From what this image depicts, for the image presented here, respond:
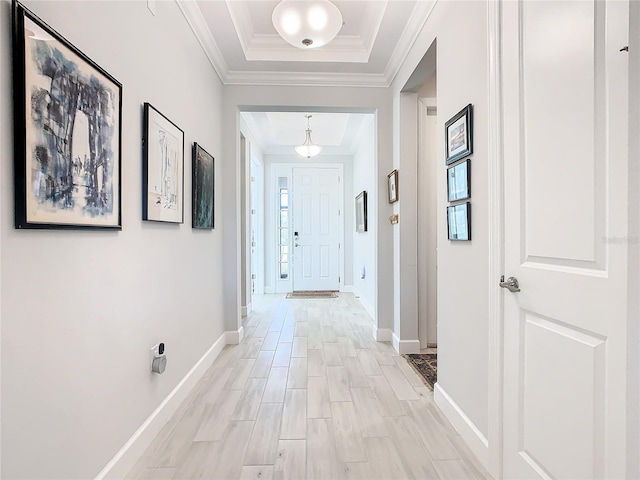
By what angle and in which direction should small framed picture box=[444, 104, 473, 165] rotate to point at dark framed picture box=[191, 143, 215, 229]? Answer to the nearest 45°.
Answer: approximately 45° to its right

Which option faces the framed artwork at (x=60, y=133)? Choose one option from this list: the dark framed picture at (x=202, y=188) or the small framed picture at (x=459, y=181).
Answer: the small framed picture at (x=459, y=181)

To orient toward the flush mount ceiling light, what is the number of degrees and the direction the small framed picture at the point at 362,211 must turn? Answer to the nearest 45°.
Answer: approximately 90° to its left

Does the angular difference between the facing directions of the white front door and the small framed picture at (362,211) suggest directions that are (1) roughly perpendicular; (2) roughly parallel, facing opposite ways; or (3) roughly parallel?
roughly perpendicular

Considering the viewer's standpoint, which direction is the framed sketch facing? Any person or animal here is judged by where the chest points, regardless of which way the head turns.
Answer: facing the viewer and to the right of the viewer

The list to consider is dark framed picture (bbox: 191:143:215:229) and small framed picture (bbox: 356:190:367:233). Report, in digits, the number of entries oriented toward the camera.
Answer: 0

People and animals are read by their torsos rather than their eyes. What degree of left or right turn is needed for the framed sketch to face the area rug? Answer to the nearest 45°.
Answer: approximately 45° to its left

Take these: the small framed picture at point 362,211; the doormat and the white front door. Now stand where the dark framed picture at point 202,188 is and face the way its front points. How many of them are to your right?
0

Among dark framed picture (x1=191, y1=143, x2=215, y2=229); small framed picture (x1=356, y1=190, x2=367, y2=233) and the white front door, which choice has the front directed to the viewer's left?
small framed picture (x1=356, y1=190, x2=367, y2=233)

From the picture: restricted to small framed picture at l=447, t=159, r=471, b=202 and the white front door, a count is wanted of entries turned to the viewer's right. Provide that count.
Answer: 0

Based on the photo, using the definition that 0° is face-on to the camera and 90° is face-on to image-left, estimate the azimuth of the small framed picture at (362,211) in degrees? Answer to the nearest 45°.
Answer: approximately 90°

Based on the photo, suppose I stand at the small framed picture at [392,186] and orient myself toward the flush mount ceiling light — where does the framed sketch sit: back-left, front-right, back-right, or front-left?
front-right

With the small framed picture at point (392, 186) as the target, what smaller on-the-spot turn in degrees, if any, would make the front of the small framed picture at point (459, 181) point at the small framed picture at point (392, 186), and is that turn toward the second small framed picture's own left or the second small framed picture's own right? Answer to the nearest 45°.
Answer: approximately 90° to the second small framed picture's own right

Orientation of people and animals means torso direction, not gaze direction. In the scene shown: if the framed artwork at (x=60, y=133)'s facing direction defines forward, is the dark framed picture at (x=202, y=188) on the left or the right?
on its left

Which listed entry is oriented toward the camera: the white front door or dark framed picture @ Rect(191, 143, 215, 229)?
the white front door

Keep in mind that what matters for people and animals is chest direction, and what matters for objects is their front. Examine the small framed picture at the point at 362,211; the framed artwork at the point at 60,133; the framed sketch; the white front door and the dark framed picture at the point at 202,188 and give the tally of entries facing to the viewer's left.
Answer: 1

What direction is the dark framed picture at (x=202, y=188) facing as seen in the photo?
to the viewer's right

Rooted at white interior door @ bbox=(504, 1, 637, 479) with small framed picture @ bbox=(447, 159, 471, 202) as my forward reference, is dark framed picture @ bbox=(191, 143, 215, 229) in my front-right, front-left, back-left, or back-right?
front-left

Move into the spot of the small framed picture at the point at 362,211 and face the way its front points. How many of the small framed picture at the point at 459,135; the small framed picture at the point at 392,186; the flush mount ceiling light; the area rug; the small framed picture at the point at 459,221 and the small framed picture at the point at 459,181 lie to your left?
6
